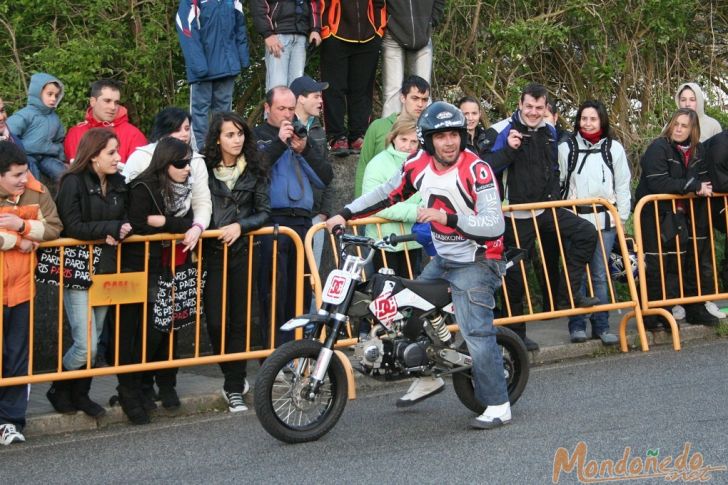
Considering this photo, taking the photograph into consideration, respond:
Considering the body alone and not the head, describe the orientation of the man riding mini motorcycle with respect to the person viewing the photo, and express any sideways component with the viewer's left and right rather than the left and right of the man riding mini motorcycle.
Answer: facing the viewer and to the left of the viewer

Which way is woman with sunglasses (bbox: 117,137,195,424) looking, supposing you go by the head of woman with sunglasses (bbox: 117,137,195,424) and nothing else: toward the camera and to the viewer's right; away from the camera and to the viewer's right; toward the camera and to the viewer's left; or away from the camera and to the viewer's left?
toward the camera and to the viewer's right

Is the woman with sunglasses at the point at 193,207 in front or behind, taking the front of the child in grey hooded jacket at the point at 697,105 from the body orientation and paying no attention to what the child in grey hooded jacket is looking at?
in front

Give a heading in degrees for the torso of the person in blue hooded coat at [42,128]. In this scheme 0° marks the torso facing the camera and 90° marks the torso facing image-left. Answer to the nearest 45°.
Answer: approximately 315°

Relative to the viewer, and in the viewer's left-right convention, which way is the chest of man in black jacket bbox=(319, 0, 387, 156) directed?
facing the viewer

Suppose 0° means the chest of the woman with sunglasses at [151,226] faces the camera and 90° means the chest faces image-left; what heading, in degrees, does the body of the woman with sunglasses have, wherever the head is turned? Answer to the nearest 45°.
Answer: approximately 315°

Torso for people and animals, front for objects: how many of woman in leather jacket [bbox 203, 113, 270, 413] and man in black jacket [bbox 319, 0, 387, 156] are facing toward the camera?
2

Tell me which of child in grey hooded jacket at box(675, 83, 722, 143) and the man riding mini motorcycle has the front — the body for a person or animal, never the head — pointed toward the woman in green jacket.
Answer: the child in grey hooded jacket

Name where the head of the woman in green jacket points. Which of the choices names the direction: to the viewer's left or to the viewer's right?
to the viewer's right
